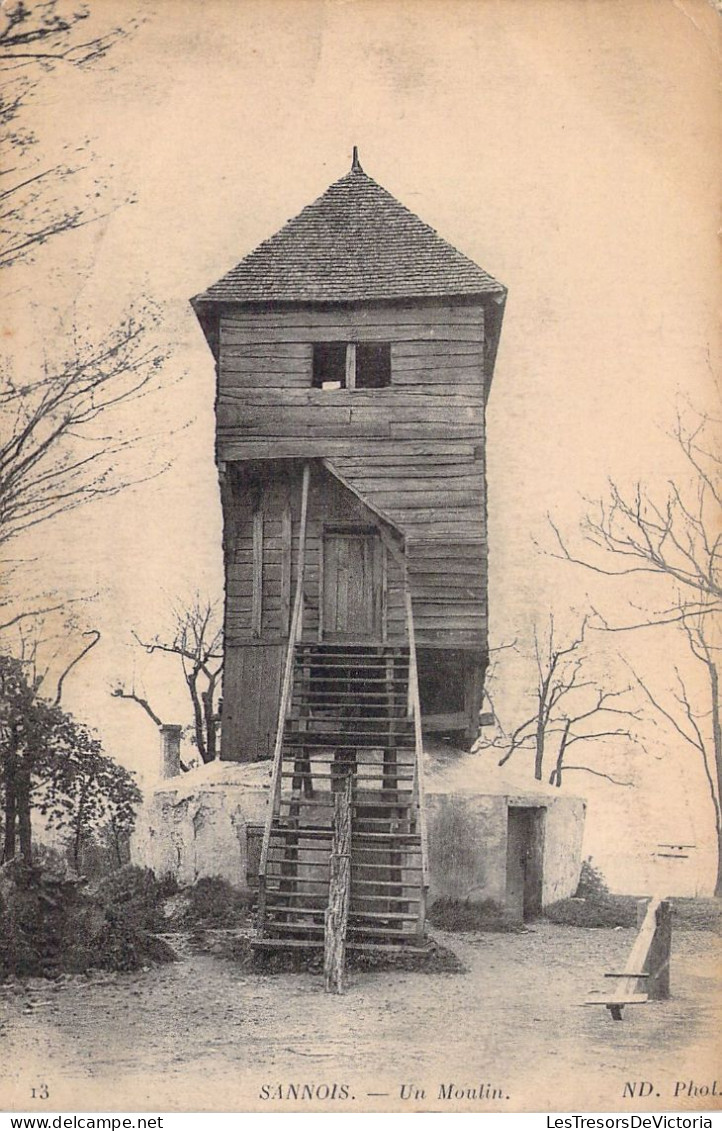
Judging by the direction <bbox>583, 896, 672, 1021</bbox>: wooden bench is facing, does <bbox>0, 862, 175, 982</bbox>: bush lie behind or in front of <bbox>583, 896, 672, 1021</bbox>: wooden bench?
in front

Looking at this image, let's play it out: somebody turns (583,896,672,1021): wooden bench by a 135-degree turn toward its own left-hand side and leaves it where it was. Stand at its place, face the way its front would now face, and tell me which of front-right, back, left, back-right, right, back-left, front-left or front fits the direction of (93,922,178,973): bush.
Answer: back-right

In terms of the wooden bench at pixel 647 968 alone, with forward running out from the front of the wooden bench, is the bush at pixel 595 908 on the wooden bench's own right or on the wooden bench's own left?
on the wooden bench's own right

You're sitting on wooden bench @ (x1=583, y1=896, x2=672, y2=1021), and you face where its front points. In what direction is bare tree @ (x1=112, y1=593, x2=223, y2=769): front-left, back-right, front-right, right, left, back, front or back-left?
front-right

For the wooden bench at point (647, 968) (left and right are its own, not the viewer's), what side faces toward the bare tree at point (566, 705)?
right

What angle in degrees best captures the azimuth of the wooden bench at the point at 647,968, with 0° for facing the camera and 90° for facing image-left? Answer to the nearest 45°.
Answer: approximately 90°
